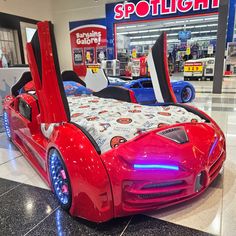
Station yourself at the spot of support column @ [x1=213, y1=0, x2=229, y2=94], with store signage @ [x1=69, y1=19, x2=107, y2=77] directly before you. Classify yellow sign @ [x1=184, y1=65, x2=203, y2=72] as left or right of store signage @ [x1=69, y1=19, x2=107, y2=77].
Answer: right

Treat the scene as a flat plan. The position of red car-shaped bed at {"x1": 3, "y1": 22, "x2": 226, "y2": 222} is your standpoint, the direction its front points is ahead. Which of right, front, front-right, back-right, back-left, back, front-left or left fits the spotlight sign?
back-left

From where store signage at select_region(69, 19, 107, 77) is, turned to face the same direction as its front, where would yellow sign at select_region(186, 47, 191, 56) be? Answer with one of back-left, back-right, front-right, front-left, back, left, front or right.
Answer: left

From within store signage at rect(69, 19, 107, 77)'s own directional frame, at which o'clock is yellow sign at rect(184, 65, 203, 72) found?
The yellow sign is roughly at 10 o'clock from the store signage.

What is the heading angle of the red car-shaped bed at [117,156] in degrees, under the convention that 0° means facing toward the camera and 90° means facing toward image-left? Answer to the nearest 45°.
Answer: approximately 315°

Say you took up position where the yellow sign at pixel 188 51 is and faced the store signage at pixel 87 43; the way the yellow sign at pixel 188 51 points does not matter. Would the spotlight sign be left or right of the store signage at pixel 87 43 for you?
left

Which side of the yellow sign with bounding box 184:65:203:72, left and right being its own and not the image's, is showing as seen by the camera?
front

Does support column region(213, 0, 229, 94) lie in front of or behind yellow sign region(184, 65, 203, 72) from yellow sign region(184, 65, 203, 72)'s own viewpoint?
in front

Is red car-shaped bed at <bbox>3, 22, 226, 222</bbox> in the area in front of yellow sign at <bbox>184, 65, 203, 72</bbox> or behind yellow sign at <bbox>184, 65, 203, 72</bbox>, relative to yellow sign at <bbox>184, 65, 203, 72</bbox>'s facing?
in front

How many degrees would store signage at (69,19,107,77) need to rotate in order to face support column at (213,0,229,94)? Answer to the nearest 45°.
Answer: approximately 45° to its left

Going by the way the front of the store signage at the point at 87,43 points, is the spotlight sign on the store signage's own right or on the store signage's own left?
on the store signage's own left

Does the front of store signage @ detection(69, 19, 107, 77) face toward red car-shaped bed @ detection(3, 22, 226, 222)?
yes
